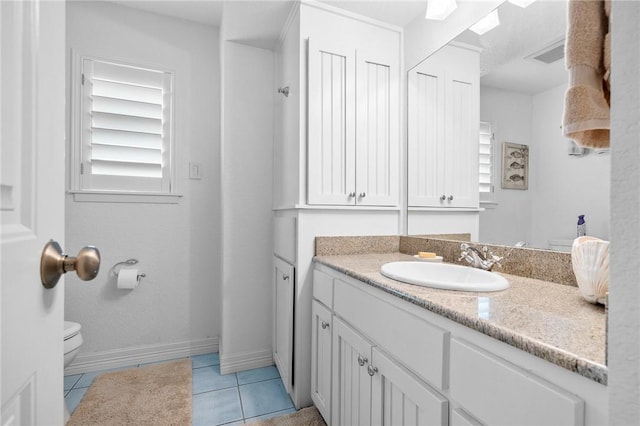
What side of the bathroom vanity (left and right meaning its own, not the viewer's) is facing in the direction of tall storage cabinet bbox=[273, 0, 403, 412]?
right

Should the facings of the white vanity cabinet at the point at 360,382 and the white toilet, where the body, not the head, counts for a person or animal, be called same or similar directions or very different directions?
very different directions

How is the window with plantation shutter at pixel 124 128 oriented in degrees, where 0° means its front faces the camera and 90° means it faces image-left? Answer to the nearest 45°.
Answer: approximately 315°

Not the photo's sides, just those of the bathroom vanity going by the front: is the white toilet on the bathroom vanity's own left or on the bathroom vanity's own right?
on the bathroom vanity's own right

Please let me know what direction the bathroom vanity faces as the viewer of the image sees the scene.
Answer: facing the viewer and to the left of the viewer

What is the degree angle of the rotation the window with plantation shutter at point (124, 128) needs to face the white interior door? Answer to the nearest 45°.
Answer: approximately 45° to its right
